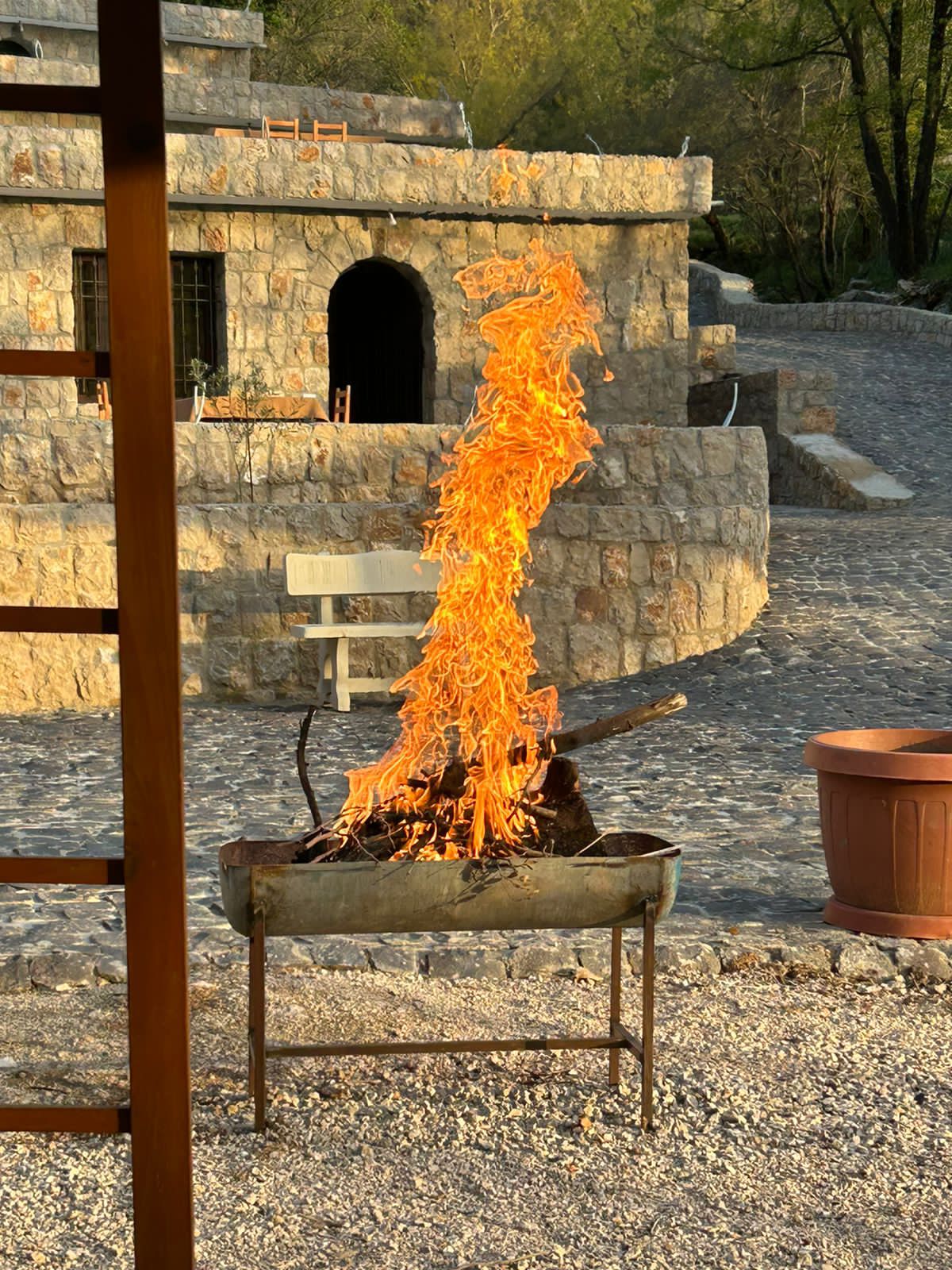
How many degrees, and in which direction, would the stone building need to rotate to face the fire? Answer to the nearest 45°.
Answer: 0° — it already faces it

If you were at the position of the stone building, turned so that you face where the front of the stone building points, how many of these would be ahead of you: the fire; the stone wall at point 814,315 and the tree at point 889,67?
1

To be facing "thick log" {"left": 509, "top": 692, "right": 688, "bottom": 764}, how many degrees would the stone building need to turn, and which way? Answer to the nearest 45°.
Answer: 0° — it already faces it

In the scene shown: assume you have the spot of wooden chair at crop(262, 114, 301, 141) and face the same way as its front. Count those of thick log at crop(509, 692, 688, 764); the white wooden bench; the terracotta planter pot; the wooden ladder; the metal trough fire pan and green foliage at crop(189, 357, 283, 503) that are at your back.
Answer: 6

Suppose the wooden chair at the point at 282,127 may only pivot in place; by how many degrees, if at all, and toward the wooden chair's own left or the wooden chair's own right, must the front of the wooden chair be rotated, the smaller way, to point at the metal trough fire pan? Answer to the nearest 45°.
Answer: approximately 180°

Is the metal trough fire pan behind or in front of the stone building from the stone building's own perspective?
in front

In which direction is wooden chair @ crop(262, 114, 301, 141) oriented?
away from the camera

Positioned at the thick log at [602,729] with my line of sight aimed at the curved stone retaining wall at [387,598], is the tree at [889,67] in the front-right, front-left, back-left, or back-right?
front-right

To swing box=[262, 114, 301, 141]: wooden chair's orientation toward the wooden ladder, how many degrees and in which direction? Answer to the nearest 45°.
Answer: approximately 180°

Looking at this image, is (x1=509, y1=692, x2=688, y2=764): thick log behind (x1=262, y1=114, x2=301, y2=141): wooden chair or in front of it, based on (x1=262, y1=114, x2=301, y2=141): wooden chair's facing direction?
behind

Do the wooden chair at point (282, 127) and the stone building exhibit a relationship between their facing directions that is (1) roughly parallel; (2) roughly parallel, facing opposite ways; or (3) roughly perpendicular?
roughly parallel, facing opposite ways
